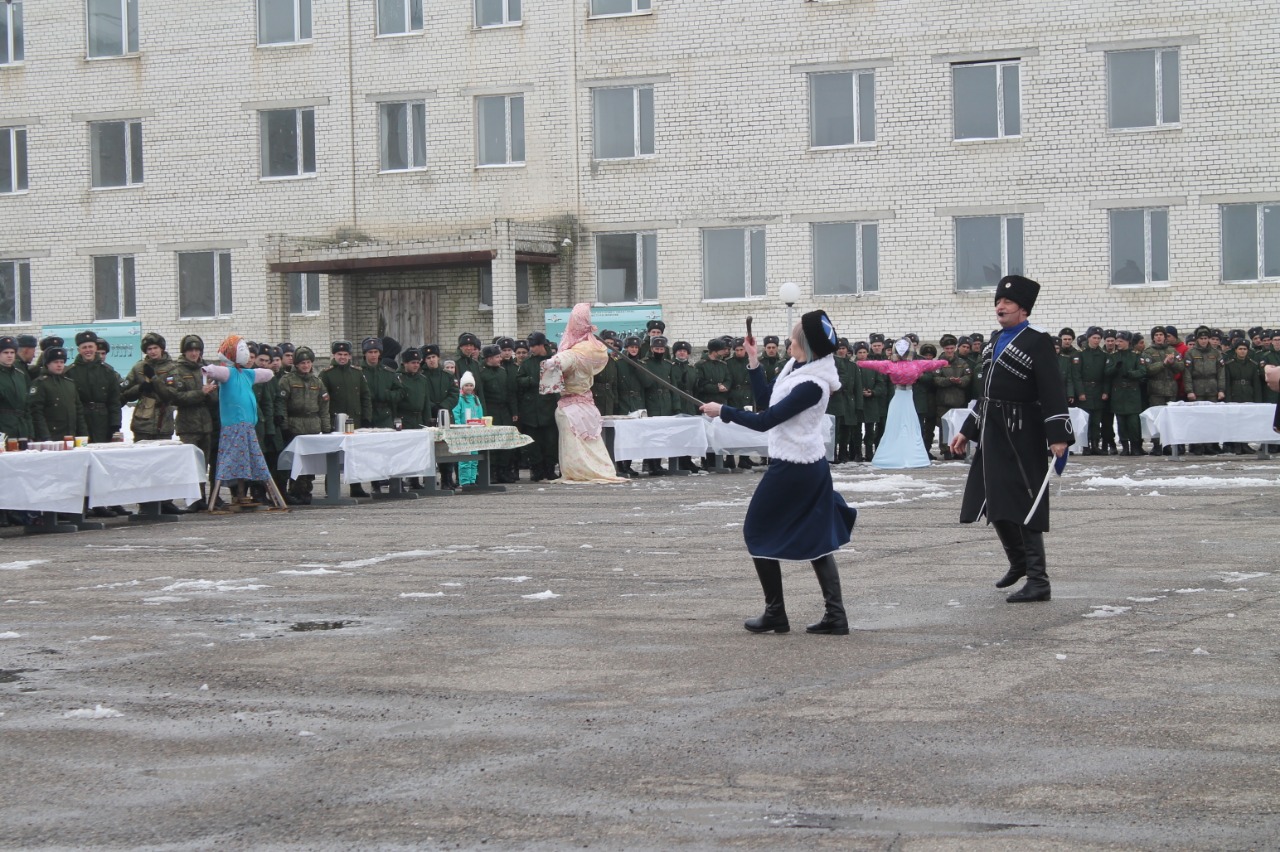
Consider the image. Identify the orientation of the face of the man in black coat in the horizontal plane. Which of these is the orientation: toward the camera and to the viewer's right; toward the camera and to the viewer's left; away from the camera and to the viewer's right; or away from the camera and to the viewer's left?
toward the camera and to the viewer's left

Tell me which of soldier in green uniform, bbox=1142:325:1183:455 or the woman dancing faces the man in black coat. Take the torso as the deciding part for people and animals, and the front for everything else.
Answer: the soldier in green uniform

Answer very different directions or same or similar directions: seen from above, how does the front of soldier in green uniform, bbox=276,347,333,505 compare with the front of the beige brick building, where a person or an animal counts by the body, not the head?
same or similar directions

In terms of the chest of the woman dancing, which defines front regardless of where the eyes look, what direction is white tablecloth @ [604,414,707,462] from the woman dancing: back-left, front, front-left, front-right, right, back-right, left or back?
right

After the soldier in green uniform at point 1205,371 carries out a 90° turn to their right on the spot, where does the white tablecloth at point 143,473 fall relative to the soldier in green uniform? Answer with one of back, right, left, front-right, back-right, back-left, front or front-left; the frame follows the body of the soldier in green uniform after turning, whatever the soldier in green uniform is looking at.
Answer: front-left

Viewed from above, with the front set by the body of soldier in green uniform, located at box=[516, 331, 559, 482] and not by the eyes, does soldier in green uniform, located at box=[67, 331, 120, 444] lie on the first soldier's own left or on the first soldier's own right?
on the first soldier's own right

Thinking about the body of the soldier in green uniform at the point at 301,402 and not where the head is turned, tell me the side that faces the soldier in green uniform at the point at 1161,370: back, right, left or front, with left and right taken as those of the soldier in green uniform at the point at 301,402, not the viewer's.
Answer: left

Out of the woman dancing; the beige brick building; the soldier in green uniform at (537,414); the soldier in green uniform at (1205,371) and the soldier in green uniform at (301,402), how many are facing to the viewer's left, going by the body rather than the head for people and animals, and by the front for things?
1

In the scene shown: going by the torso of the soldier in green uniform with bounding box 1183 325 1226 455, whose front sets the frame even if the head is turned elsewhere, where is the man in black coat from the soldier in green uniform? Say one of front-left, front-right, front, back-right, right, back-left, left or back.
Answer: front

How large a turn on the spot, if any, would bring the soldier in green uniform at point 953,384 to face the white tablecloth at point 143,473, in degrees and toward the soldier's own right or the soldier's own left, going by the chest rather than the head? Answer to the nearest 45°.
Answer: approximately 45° to the soldier's own right

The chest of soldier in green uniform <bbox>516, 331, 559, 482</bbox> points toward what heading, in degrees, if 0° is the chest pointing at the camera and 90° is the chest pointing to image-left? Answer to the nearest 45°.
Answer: approximately 315°

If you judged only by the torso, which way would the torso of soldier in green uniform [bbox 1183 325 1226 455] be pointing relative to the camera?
toward the camera

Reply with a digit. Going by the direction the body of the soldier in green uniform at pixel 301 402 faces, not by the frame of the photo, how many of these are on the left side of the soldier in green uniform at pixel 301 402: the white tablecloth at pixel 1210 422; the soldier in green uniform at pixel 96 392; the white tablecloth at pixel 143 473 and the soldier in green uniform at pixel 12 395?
1

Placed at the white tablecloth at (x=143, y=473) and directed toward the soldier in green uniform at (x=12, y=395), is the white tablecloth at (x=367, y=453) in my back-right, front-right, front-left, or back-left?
back-right

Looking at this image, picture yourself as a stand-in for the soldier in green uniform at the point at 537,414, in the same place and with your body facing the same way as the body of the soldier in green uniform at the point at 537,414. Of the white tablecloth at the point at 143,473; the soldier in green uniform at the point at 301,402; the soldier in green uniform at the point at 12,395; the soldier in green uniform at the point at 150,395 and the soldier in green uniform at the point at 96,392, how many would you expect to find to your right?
5

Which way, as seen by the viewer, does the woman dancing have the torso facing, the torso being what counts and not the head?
to the viewer's left

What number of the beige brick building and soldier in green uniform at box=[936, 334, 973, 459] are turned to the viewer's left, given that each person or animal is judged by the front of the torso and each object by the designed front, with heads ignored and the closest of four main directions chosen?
0

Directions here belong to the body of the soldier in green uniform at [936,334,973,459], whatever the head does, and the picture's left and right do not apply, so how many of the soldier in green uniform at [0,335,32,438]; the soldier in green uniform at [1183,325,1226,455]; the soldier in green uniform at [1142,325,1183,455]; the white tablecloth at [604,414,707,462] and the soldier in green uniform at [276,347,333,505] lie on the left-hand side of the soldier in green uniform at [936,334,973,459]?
2
